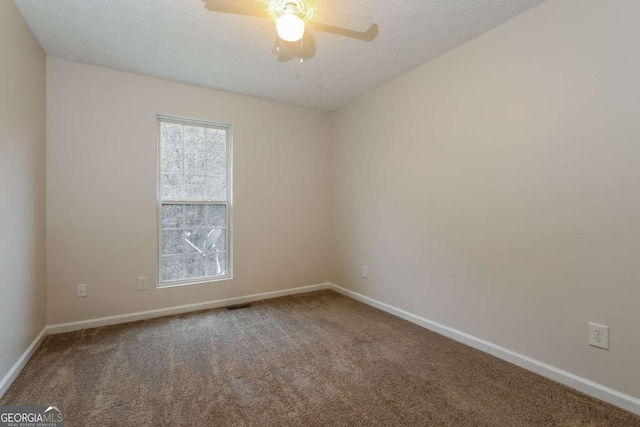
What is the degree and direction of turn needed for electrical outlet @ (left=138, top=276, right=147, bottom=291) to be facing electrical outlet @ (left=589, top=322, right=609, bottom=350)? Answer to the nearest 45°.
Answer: approximately 45° to its left

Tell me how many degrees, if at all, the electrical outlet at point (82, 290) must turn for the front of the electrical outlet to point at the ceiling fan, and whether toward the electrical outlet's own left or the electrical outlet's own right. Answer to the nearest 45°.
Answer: approximately 45° to the electrical outlet's own left

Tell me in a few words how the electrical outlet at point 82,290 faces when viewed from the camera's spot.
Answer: facing the viewer

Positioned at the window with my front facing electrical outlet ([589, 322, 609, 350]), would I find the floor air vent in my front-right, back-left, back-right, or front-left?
front-left

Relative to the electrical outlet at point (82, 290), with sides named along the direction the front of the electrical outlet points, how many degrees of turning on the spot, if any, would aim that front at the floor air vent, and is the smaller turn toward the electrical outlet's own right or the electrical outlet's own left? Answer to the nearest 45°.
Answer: approximately 90° to the electrical outlet's own left

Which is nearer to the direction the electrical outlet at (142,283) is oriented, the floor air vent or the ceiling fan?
the ceiling fan

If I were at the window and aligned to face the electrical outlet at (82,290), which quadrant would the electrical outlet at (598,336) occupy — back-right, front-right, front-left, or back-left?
back-left

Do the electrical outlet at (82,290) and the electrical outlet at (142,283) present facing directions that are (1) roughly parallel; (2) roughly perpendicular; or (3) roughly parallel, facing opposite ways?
roughly parallel

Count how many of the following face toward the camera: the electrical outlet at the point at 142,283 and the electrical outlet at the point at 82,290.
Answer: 2

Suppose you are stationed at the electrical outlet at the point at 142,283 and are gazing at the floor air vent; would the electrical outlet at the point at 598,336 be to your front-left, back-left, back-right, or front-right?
front-right

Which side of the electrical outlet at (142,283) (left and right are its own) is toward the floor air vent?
left

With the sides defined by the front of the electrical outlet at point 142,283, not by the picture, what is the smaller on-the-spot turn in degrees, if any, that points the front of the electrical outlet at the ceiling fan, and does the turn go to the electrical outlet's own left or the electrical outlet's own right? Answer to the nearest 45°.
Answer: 0° — it already faces it

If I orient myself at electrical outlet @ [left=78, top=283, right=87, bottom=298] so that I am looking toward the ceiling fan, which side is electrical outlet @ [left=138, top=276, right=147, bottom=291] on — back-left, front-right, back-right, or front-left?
front-left
